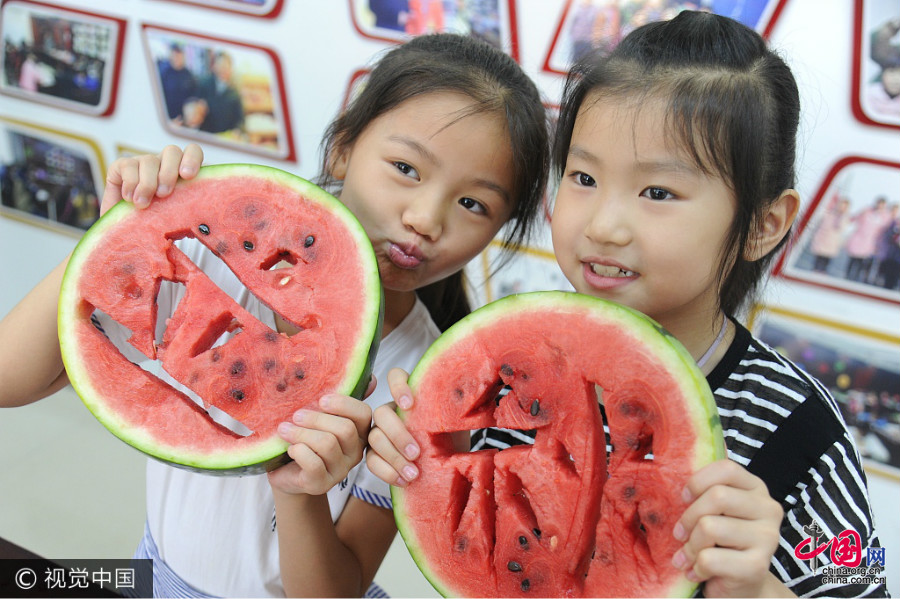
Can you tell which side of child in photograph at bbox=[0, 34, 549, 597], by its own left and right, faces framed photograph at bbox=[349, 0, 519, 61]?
back

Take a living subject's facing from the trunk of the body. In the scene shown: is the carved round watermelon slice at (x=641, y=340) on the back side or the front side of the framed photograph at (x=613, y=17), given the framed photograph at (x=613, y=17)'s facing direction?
on the front side

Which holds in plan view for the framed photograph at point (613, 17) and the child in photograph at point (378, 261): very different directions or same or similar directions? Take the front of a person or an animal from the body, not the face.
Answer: same or similar directions

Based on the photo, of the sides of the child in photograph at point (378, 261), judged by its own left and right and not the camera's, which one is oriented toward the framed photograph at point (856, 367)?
left

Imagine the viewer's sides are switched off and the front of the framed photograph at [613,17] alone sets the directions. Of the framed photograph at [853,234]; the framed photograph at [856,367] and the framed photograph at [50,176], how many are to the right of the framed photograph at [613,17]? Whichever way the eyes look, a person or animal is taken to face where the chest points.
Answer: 1

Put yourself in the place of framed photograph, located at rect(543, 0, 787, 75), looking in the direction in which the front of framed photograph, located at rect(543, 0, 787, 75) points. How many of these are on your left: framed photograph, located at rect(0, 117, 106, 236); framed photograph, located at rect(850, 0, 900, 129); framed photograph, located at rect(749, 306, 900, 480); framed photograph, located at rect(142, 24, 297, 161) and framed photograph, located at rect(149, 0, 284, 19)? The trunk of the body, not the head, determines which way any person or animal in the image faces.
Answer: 2

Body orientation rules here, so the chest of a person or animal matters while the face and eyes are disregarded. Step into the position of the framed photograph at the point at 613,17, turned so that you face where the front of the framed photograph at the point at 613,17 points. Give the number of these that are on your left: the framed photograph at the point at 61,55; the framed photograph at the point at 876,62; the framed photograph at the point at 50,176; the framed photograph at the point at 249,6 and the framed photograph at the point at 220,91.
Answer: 1

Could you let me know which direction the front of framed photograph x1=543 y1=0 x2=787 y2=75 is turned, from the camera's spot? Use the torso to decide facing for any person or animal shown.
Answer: facing the viewer

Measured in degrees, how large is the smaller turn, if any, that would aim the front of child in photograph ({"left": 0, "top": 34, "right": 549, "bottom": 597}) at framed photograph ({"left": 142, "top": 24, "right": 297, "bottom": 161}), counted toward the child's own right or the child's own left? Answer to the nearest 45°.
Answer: approximately 180°

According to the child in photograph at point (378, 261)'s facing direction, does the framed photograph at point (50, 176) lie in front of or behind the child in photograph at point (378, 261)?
behind

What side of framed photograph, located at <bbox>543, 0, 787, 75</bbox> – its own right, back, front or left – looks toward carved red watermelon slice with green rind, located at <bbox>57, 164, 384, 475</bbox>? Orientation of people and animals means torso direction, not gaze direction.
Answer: front

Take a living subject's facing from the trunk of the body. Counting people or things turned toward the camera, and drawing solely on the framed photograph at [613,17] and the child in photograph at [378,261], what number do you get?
2

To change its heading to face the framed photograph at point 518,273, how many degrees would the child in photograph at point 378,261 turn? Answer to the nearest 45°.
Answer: approximately 135° to its left

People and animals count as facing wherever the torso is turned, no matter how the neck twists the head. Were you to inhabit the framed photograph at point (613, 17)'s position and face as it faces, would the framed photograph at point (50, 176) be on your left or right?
on your right

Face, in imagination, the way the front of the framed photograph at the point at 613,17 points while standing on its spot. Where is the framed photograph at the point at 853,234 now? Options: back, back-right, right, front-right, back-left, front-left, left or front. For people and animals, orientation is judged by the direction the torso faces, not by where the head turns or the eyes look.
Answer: left
